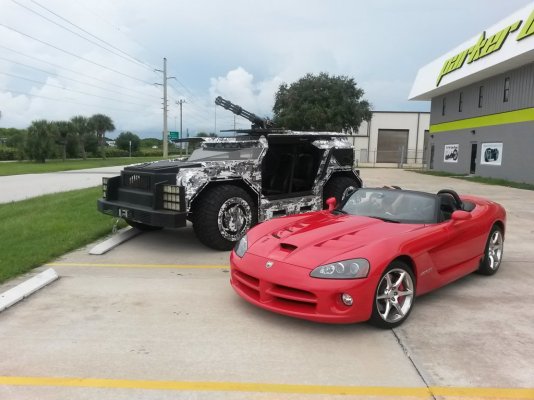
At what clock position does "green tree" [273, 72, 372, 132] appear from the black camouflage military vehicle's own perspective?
The green tree is roughly at 5 o'clock from the black camouflage military vehicle.

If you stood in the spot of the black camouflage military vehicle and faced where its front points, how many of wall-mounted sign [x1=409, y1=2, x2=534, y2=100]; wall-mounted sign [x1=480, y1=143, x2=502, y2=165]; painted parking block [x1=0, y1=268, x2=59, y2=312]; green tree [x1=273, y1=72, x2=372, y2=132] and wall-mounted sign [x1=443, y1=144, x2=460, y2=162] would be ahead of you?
1

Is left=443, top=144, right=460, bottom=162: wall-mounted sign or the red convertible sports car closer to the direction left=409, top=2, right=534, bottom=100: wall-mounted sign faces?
the red convertible sports car

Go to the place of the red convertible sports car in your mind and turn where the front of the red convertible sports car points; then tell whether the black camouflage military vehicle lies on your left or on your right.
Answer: on your right

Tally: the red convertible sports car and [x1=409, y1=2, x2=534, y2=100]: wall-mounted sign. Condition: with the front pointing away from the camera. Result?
0

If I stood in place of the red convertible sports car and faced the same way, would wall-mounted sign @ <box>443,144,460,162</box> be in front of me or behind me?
behind

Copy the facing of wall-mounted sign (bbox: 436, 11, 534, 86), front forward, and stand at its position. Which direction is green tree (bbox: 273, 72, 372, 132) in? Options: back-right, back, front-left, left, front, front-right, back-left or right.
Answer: right

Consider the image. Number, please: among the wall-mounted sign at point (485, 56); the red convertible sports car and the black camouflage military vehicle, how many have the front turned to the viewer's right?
0

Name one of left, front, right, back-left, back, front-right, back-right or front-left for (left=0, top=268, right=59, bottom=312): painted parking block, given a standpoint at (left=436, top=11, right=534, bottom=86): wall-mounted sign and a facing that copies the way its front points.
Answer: front-left

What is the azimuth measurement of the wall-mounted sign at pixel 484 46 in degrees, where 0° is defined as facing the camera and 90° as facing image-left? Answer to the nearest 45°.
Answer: approximately 45°

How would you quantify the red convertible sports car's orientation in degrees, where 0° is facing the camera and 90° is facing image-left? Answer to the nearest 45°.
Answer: approximately 45°

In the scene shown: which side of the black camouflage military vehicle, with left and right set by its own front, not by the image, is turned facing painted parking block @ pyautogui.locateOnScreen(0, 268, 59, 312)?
front

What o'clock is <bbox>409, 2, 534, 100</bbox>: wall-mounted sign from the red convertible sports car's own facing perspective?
The wall-mounted sign is roughly at 5 o'clock from the red convertible sports car.

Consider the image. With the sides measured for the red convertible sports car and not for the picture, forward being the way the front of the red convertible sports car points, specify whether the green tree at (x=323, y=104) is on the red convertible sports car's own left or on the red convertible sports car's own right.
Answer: on the red convertible sports car's own right

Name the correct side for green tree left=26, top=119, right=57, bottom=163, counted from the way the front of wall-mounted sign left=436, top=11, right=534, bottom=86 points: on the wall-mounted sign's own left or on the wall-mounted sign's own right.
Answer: on the wall-mounted sign's own right

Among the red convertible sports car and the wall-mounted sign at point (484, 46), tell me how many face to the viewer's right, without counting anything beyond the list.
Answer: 0
